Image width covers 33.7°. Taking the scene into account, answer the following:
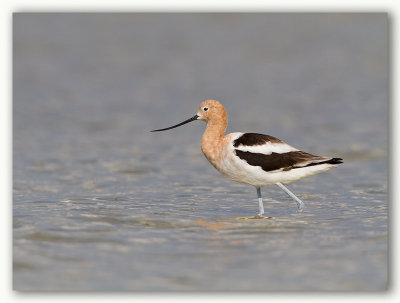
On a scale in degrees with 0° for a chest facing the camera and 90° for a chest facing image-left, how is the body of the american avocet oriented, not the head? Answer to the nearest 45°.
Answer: approximately 90°
